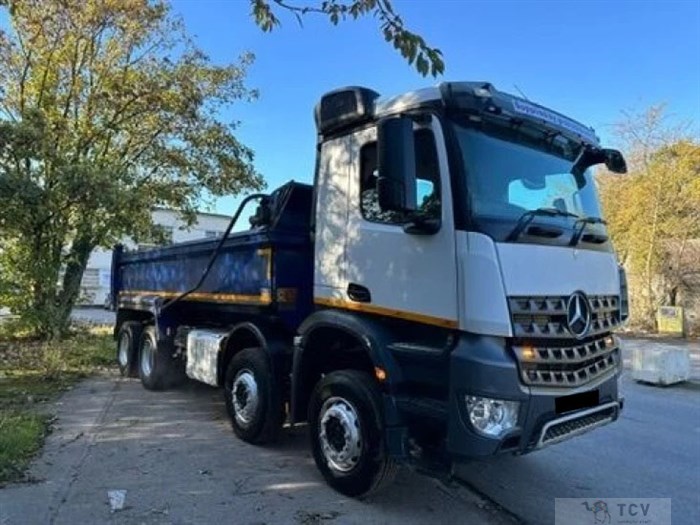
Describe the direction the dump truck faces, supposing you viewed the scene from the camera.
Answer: facing the viewer and to the right of the viewer

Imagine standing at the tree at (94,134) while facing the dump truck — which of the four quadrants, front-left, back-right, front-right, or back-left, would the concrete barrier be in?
front-left

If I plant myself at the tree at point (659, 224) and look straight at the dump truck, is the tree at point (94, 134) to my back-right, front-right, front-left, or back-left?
front-right

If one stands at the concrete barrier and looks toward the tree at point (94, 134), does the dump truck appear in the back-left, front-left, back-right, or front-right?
front-left

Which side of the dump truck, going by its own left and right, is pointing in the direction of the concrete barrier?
left

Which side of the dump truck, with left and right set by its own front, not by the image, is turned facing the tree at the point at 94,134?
back

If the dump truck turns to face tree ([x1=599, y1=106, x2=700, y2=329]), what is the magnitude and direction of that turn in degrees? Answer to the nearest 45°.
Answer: approximately 90° to its left
